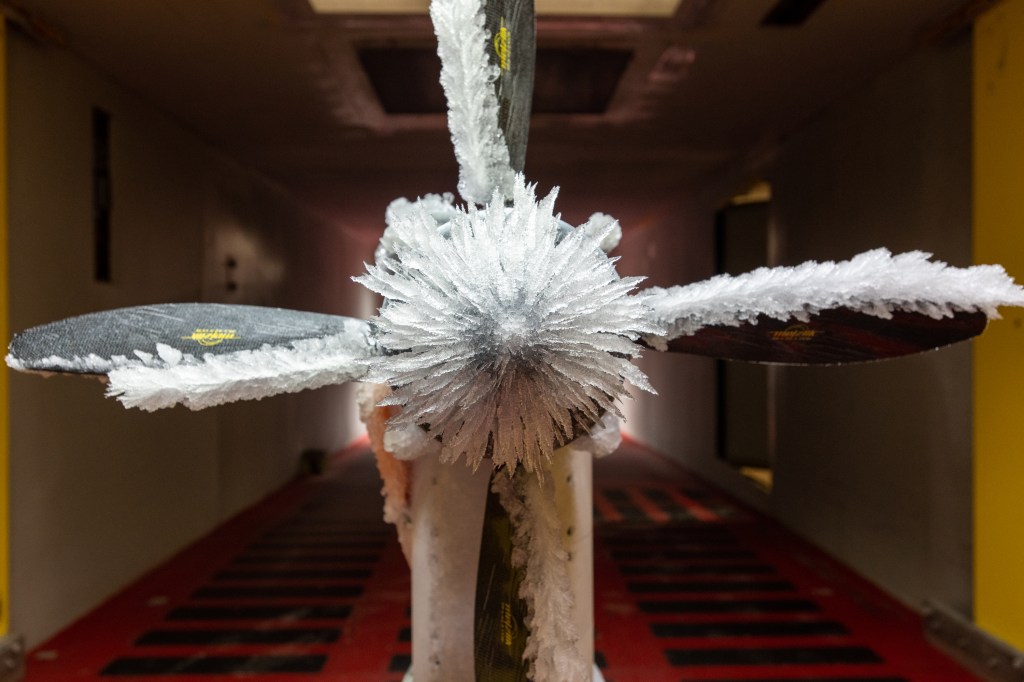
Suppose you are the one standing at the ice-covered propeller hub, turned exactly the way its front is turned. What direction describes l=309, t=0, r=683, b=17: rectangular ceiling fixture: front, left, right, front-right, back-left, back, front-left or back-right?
back

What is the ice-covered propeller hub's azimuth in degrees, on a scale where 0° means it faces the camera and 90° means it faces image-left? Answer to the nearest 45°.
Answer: approximately 0°
